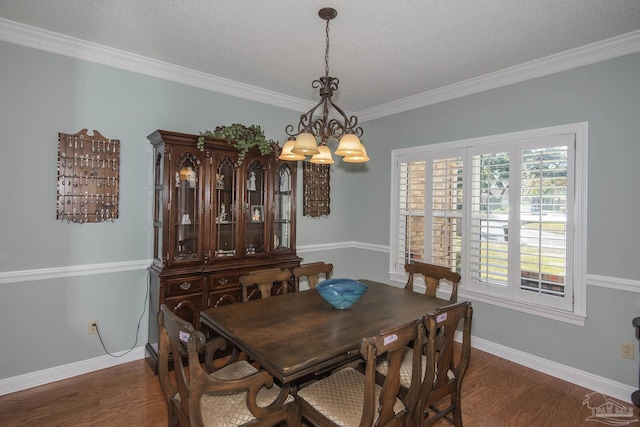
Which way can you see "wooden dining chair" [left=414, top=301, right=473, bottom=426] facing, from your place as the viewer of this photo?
facing away from the viewer and to the left of the viewer

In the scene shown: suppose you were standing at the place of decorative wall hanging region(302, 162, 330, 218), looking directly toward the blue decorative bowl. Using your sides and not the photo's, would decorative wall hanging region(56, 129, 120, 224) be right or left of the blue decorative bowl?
right

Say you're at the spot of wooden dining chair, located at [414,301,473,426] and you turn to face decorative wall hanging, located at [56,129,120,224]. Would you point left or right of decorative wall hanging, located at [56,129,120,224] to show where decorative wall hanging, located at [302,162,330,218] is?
right

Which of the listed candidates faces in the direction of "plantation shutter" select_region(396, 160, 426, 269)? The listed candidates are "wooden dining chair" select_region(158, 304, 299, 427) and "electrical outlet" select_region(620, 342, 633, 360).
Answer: the wooden dining chair

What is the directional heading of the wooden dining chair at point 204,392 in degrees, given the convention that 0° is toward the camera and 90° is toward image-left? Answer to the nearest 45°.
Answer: approximately 225°

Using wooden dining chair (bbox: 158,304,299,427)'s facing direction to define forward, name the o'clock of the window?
The window is roughly at 1 o'clock from the wooden dining chair.

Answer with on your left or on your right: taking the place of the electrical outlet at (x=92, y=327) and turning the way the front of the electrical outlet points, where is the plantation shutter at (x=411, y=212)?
on your left

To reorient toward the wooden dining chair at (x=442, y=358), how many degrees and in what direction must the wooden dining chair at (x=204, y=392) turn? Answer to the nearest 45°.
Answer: approximately 45° to its right
